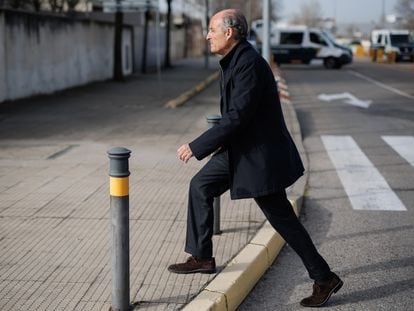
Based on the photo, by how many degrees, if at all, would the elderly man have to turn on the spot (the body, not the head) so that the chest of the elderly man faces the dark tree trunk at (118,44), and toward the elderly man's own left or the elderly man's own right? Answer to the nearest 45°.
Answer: approximately 90° to the elderly man's own right

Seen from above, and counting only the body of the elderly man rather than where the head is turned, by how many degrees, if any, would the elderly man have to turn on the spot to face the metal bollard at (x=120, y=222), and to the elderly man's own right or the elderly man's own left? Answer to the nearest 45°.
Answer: approximately 45° to the elderly man's own left

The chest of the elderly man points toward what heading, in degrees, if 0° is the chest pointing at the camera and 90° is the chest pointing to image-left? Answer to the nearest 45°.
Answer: approximately 90°

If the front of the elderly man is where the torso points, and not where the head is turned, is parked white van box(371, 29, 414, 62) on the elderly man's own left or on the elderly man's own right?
on the elderly man's own right

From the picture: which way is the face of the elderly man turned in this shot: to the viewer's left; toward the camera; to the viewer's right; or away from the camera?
to the viewer's left

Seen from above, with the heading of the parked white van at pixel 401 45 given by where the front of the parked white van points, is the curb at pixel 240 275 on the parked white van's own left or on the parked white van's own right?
on the parked white van's own right

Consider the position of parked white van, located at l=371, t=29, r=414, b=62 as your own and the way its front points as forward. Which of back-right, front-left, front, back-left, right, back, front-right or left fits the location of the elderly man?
front-right

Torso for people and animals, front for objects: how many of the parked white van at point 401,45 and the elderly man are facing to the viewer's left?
1

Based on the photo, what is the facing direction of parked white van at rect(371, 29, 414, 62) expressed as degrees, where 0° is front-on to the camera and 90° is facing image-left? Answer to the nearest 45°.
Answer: approximately 315°

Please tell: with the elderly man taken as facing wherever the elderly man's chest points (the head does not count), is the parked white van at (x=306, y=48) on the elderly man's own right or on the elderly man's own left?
on the elderly man's own right

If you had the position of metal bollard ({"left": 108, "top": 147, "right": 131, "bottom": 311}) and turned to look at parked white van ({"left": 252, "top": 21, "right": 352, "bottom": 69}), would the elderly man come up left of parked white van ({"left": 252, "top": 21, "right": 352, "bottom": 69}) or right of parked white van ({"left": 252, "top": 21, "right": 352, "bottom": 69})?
right

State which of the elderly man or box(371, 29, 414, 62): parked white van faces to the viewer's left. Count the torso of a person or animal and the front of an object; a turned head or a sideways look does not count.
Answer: the elderly man

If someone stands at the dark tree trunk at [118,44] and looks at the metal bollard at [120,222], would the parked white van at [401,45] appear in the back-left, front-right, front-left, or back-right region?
back-left
